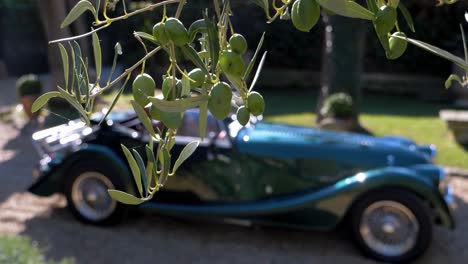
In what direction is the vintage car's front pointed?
to the viewer's right

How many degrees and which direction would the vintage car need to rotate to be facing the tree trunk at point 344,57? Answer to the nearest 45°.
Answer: approximately 90° to its left

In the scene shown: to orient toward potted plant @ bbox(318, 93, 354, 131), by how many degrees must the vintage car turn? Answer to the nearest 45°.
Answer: approximately 90° to its left

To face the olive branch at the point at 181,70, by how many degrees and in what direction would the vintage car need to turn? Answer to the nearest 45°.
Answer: approximately 90° to its right

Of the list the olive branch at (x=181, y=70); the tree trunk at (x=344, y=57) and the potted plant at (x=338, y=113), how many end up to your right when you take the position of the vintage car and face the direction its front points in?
1
